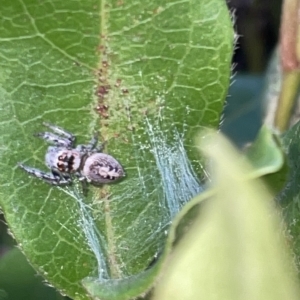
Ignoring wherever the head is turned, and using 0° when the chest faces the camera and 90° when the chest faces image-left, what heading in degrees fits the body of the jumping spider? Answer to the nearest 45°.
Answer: approximately 90°
